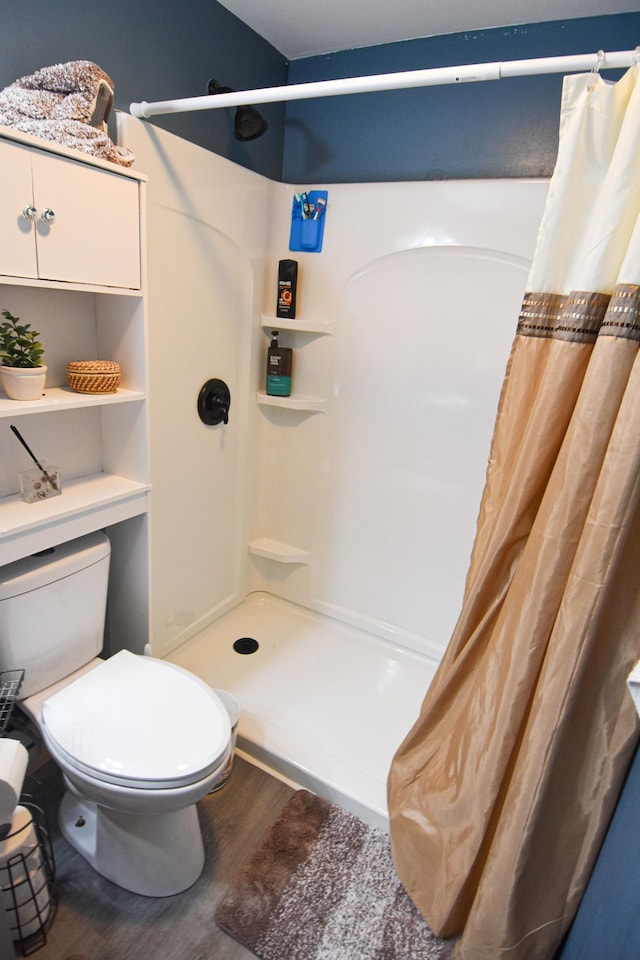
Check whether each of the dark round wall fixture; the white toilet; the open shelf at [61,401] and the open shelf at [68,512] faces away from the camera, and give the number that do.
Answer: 0

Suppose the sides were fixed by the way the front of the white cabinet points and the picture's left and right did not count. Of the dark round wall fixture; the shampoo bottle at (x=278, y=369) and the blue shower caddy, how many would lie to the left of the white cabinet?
3

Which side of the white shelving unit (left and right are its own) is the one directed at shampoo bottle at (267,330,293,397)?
left

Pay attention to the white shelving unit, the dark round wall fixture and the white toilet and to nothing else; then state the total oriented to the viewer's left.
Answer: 0

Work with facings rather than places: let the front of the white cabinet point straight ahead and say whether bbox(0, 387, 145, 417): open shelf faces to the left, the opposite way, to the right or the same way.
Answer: the same way

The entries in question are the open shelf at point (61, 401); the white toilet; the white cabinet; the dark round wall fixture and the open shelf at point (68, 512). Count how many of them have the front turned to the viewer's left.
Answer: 0

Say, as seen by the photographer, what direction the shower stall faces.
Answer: facing the viewer and to the left of the viewer

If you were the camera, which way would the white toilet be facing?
facing the viewer and to the right of the viewer

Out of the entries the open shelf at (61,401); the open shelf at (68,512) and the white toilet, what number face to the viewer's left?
0

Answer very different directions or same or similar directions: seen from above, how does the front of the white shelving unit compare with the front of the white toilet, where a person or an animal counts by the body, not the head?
same or similar directions

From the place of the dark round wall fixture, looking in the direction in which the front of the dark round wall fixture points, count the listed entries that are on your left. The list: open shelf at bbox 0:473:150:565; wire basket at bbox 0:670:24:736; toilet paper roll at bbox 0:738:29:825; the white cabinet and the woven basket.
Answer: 0

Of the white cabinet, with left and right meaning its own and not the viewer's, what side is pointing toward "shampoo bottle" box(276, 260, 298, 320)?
left

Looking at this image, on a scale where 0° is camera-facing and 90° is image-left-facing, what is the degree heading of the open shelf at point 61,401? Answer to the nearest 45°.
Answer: approximately 315°

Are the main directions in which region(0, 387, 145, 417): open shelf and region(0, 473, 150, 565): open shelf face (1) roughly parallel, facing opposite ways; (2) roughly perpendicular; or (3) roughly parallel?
roughly parallel
